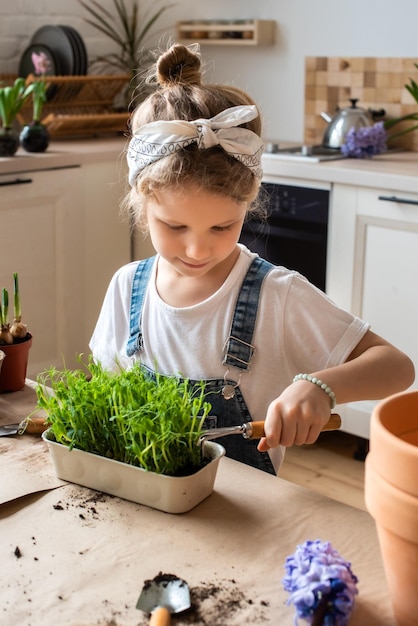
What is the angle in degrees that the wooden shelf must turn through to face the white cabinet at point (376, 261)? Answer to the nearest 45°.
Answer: approximately 90° to its left

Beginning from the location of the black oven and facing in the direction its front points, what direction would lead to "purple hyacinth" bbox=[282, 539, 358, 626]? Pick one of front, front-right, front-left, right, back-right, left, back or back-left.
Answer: front-left

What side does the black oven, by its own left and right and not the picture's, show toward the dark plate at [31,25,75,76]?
right

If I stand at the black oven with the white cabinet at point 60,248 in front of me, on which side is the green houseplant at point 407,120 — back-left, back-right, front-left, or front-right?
back-right

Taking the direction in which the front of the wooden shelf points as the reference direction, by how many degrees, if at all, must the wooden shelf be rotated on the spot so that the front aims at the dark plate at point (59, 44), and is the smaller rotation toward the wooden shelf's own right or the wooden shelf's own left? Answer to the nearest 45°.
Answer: approximately 45° to the wooden shelf's own right

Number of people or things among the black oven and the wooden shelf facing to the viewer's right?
0

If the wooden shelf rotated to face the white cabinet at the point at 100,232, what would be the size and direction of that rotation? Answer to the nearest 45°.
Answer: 0° — it already faces it

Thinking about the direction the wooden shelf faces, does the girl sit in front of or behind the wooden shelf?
in front

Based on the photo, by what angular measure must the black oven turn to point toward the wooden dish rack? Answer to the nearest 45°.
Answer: approximately 90° to its right

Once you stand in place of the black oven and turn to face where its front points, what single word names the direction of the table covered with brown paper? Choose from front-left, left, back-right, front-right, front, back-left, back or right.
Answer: front-left
